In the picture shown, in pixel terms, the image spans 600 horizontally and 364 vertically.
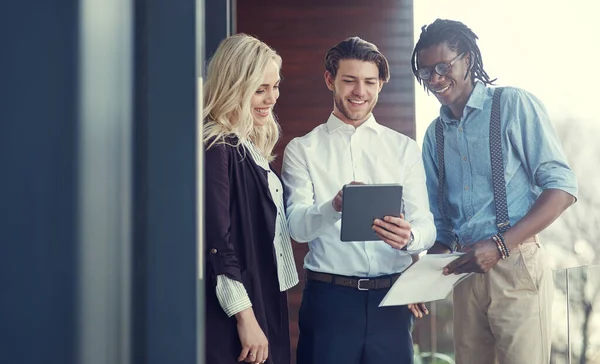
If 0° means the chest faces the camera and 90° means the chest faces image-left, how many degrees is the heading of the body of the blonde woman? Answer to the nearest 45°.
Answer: approximately 315°

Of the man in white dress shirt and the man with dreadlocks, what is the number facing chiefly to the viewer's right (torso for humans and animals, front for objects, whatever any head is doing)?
0

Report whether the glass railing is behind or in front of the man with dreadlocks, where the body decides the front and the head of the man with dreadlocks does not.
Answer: behind

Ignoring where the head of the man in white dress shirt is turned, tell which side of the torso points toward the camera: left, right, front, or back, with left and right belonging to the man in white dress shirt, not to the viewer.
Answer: front

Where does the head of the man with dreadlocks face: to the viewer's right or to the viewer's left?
to the viewer's left

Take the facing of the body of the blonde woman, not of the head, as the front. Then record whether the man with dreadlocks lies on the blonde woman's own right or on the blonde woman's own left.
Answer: on the blonde woman's own left

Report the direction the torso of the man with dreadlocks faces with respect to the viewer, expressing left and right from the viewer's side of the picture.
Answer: facing the viewer and to the left of the viewer

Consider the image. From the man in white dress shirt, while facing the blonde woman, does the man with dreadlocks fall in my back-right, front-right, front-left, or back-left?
back-left

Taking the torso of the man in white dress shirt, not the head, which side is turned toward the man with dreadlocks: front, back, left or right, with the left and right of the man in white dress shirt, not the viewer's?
left
